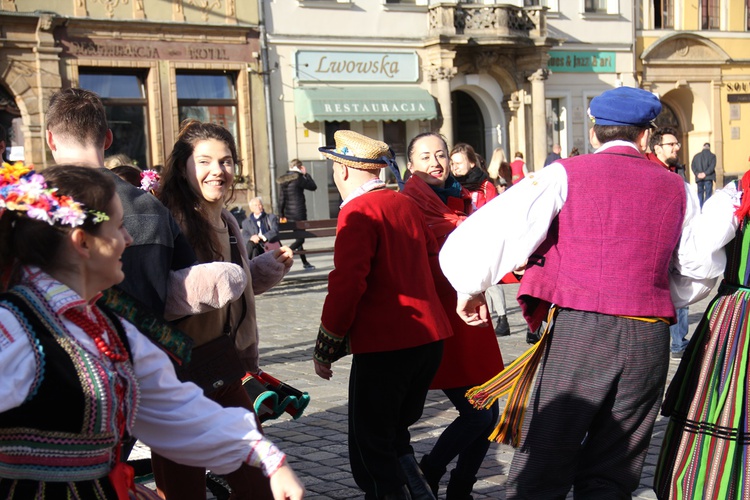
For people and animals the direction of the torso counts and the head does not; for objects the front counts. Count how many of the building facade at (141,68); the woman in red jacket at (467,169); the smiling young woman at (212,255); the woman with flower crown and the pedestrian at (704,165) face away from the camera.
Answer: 1

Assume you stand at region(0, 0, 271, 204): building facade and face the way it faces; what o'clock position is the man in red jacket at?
The man in red jacket is roughly at 12 o'clock from the building facade.

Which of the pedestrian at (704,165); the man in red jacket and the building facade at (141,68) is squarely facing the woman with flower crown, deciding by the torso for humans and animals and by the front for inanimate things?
the building facade

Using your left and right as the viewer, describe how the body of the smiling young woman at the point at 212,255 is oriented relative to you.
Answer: facing the viewer and to the right of the viewer

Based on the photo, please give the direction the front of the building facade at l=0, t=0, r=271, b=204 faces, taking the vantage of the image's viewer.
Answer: facing the viewer

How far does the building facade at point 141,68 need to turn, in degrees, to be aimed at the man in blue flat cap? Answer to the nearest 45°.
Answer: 0° — it already faces them

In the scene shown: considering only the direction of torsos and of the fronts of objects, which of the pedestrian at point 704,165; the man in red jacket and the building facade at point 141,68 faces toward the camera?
the building facade

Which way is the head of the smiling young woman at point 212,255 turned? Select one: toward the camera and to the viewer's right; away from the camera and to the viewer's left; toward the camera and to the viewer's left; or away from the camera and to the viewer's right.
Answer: toward the camera and to the viewer's right

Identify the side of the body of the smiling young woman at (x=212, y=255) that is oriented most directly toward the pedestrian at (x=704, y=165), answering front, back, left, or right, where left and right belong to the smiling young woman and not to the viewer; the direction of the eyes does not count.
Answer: left

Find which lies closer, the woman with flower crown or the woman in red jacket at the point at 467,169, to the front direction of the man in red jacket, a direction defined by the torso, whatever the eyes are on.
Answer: the woman in red jacket

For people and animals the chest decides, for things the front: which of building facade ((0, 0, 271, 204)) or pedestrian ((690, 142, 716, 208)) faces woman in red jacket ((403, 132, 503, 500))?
the building facade

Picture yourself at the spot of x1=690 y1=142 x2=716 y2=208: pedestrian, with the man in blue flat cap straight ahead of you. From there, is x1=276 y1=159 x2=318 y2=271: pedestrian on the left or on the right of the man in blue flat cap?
right
